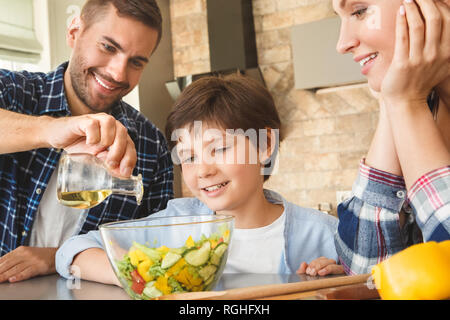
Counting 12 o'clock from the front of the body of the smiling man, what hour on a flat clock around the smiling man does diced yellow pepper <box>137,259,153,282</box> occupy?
The diced yellow pepper is roughly at 12 o'clock from the smiling man.

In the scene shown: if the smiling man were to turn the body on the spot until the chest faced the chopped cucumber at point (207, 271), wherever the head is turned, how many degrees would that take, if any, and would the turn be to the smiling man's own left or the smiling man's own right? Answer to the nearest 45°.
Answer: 0° — they already face it

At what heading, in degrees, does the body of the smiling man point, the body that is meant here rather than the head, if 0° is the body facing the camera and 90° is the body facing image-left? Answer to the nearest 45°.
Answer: approximately 0°

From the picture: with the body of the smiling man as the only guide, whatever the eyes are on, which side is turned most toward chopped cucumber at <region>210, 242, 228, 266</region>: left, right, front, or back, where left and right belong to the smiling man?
front

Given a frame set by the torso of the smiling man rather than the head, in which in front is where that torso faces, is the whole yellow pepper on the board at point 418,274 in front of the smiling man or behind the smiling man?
in front

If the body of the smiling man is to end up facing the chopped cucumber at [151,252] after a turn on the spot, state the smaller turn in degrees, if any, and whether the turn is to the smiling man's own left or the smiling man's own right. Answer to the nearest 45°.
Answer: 0° — they already face it

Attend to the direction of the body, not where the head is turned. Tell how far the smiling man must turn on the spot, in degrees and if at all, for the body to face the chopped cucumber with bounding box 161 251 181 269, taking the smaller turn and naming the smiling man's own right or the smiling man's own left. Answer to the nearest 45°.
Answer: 0° — they already face it

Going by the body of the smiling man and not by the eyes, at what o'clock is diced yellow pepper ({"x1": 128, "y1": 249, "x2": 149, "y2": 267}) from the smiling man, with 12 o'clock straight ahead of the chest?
The diced yellow pepper is roughly at 12 o'clock from the smiling man.

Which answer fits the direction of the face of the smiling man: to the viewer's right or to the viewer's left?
to the viewer's right

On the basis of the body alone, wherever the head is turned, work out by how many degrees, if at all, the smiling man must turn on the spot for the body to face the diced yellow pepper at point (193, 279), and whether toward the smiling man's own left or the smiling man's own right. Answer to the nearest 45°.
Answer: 0° — they already face it

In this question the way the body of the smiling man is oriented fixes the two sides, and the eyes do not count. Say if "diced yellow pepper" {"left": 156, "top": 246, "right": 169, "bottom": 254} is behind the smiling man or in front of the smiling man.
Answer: in front
